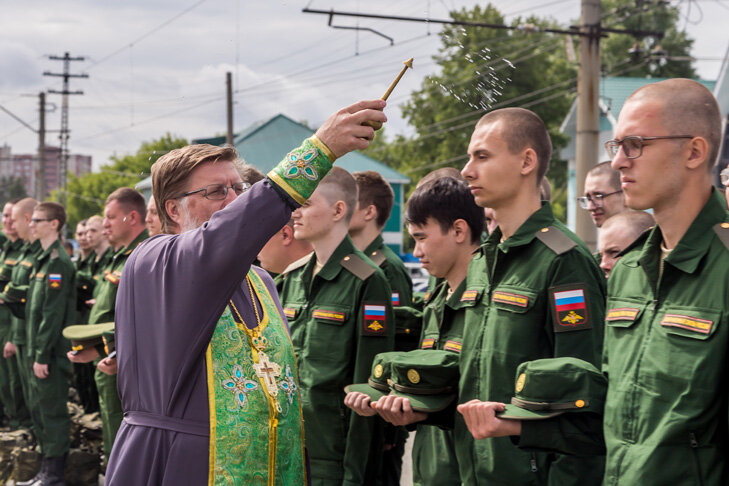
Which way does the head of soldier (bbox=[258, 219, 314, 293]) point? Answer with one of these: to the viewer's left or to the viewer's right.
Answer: to the viewer's left

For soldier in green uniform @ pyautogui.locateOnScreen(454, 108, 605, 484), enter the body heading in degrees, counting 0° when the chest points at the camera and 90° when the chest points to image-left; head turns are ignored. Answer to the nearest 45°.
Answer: approximately 45°

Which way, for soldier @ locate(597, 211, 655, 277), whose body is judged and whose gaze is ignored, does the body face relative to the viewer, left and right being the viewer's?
facing the viewer and to the left of the viewer

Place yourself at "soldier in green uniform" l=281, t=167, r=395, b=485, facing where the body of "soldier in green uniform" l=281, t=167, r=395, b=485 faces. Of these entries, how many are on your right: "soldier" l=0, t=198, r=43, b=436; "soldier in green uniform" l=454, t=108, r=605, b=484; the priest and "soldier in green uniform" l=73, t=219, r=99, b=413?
2

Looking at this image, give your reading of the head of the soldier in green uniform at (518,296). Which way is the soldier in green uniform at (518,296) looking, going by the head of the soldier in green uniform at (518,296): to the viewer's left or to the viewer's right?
to the viewer's left

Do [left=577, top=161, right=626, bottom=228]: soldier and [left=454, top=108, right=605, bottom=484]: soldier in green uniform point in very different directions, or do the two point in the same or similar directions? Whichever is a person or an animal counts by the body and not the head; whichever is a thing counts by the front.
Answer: same or similar directions

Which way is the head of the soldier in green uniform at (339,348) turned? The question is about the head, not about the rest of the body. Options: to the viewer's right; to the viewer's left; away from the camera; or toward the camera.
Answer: to the viewer's left

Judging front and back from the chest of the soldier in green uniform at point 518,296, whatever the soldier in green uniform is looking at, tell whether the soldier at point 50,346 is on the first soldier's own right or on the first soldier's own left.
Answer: on the first soldier's own right

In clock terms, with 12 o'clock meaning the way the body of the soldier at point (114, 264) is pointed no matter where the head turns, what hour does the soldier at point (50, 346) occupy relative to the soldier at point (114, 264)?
the soldier at point (50, 346) is roughly at 2 o'clock from the soldier at point (114, 264).

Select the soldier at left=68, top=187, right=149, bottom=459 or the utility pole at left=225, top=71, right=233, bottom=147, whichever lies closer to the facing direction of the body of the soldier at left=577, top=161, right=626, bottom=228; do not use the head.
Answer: the soldier

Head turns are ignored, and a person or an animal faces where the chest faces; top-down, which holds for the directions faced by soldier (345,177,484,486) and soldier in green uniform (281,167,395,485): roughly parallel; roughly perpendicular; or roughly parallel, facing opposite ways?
roughly parallel
